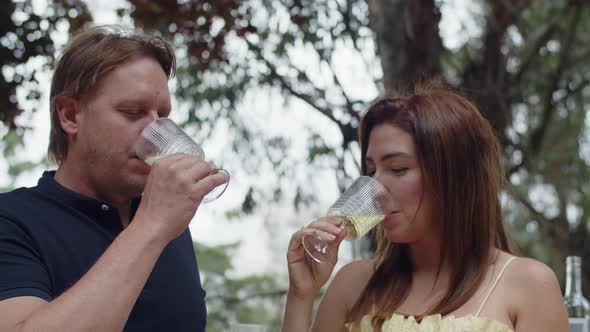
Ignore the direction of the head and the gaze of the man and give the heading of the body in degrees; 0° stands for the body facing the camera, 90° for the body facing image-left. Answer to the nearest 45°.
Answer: approximately 315°

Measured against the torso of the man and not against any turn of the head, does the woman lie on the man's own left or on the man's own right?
on the man's own left

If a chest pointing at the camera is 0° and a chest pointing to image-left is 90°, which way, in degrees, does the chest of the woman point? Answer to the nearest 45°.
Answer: approximately 45°
